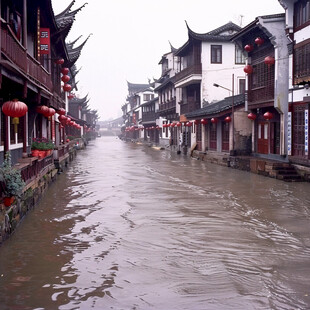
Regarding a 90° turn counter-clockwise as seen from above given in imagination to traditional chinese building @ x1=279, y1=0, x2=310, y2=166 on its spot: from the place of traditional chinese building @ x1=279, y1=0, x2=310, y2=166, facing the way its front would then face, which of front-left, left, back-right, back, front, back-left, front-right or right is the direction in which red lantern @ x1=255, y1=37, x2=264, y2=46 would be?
back

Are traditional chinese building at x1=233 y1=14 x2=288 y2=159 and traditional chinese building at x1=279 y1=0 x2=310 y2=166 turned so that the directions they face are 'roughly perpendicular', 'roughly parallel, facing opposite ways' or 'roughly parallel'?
roughly parallel

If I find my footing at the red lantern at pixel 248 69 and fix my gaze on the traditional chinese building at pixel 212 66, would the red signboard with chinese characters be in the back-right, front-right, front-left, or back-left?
back-left

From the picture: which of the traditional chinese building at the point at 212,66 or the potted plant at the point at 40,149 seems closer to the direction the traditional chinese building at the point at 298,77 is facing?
the potted plant

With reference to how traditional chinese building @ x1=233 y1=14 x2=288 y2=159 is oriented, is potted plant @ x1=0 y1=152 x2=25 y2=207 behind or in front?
in front

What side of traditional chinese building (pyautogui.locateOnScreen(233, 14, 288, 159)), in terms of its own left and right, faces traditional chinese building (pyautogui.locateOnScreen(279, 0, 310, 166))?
left

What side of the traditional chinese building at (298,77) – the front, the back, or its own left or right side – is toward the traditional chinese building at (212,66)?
right

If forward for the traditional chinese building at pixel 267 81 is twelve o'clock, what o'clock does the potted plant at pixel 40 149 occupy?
The potted plant is roughly at 12 o'clock from the traditional chinese building.

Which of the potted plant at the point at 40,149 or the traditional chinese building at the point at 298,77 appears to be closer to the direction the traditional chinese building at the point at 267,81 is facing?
the potted plant

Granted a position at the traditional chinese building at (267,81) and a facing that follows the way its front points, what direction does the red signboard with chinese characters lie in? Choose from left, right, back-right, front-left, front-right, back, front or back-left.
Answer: front

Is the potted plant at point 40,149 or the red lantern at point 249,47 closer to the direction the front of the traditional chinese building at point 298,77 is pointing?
the potted plant

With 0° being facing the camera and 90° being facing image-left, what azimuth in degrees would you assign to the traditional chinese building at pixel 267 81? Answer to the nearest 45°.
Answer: approximately 45°

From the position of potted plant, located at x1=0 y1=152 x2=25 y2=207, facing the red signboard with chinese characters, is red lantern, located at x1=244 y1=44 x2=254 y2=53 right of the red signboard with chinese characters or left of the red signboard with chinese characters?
right

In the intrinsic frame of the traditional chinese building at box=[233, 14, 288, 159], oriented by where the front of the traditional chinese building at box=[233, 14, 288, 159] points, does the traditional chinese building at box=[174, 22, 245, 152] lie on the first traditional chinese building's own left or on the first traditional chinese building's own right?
on the first traditional chinese building's own right

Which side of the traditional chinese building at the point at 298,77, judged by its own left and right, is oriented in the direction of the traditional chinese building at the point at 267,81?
right

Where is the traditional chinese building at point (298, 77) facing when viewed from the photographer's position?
facing the viewer and to the left of the viewer

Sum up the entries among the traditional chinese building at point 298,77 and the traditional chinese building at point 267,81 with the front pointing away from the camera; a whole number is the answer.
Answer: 0
